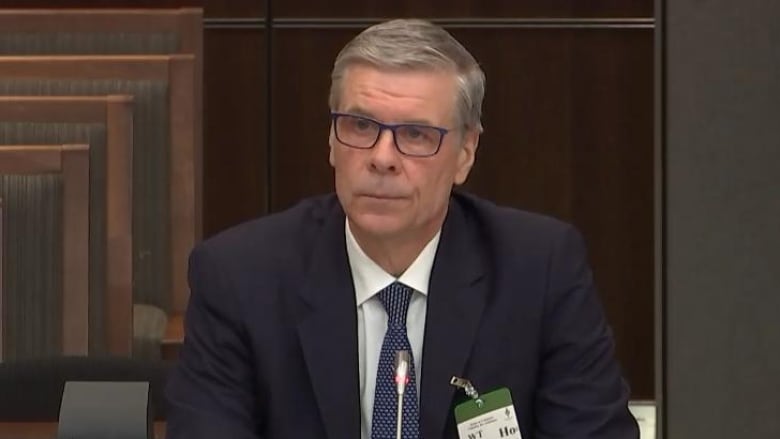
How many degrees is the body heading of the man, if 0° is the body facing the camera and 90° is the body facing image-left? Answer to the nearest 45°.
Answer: approximately 0°
